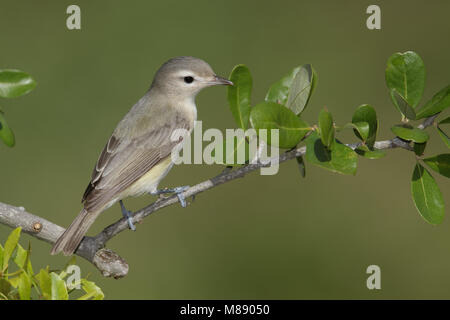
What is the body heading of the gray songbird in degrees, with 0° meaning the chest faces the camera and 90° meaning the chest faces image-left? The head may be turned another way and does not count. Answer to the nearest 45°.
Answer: approximately 270°
